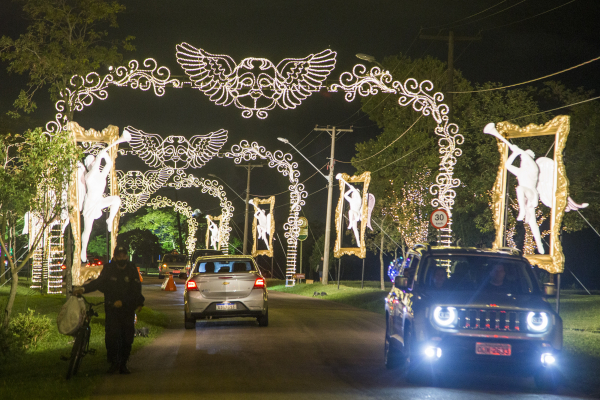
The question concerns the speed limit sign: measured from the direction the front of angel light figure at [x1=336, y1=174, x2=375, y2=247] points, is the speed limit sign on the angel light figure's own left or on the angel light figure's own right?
on the angel light figure's own left

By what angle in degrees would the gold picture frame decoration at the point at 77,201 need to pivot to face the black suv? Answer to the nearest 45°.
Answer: approximately 45° to its left

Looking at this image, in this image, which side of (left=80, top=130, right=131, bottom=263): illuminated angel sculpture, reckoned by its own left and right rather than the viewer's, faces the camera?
right

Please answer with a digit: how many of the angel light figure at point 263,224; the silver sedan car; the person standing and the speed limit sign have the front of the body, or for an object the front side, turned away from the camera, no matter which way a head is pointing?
1

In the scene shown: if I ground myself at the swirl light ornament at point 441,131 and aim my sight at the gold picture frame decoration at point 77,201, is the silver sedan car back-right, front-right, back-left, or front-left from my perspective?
front-left

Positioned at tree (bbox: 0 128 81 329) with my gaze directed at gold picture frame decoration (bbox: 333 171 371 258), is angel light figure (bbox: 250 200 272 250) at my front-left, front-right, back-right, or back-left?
front-left

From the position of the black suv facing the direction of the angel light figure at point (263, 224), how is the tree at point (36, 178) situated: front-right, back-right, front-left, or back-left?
front-left

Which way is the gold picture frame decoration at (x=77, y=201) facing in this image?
toward the camera

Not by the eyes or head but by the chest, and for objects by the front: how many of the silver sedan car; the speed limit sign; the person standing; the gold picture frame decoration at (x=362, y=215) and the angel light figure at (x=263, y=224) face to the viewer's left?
1

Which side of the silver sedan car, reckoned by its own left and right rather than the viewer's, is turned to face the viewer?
back

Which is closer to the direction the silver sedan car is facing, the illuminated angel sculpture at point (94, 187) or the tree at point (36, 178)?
the illuminated angel sculpture
